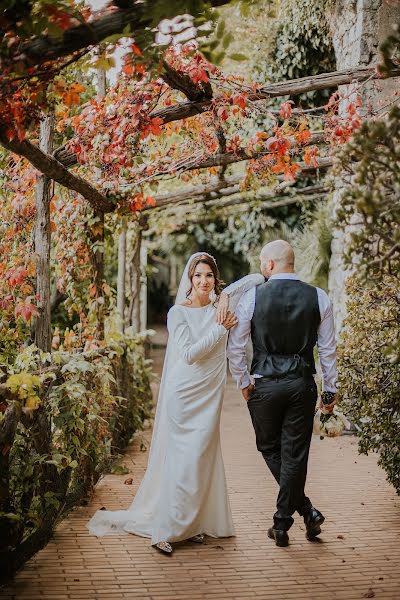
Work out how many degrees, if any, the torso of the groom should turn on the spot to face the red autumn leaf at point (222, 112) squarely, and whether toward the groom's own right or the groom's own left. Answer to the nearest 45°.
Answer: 0° — they already face it

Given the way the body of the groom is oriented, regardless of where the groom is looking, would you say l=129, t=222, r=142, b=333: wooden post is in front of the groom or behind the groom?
in front

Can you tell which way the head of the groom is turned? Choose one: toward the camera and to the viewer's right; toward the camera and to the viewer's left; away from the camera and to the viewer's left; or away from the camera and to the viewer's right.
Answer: away from the camera and to the viewer's left

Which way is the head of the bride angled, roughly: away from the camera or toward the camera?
toward the camera

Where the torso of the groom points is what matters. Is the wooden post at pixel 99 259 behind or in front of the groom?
in front

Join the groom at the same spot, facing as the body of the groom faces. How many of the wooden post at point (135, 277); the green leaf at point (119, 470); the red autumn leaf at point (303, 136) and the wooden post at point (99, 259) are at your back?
0

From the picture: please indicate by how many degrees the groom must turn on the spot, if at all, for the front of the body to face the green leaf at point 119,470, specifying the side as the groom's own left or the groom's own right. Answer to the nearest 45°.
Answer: approximately 45° to the groom's own left

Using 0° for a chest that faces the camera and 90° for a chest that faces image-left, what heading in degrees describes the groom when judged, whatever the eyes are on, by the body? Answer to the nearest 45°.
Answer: approximately 180°

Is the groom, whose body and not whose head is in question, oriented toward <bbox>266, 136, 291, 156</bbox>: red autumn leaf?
yes

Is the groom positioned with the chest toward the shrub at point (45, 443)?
no
